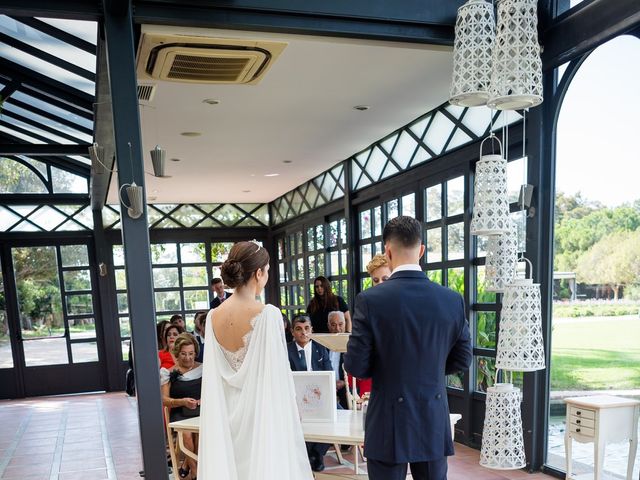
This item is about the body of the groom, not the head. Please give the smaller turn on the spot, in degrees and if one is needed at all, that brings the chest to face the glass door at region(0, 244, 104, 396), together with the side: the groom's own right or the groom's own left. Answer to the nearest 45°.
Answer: approximately 45° to the groom's own left

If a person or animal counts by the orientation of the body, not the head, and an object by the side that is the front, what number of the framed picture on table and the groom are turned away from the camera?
1

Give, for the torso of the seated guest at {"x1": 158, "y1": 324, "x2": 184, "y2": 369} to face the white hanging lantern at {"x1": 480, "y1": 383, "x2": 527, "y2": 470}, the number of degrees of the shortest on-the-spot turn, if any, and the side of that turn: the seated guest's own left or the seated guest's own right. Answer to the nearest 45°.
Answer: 0° — they already face it

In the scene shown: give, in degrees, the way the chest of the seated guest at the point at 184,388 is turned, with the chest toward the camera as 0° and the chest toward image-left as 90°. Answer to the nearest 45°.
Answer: approximately 315°

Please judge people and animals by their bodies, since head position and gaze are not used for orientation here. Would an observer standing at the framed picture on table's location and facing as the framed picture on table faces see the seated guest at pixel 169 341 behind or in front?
behind

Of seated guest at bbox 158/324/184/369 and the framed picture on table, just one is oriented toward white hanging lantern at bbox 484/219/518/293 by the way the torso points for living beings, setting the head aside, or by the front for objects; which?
the seated guest

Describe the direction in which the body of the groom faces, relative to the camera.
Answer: away from the camera

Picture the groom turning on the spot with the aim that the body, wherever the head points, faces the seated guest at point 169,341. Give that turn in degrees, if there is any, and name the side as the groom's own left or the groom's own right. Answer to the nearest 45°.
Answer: approximately 45° to the groom's own left

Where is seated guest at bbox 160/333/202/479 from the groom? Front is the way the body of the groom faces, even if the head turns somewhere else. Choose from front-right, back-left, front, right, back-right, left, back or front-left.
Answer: front-left

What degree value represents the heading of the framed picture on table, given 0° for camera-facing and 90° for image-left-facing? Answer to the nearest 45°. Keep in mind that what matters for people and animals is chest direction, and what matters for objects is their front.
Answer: approximately 0°

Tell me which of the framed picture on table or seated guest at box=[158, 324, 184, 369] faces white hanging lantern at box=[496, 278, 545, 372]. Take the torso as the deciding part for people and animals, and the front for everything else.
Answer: the seated guest

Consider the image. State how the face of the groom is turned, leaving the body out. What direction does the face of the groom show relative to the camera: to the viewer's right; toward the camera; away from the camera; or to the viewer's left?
away from the camera

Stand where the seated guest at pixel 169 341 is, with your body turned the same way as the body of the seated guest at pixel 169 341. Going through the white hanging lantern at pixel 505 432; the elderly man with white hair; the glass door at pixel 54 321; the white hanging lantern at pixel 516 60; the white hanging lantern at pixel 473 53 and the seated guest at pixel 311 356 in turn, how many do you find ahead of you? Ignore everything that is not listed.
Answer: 5
